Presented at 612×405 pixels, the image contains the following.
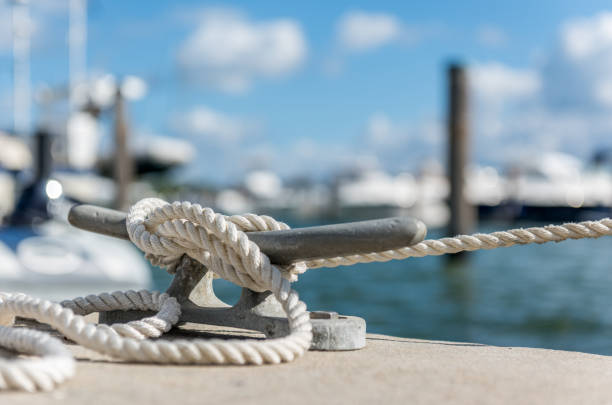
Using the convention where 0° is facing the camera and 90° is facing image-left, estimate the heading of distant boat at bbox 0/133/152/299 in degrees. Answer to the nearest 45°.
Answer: approximately 270°

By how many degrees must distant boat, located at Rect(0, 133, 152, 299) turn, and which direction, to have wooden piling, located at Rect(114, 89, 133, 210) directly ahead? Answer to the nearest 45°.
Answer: approximately 90° to its left

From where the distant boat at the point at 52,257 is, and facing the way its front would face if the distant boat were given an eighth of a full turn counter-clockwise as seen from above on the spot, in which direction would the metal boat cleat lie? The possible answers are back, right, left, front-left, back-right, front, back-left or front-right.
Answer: back-right

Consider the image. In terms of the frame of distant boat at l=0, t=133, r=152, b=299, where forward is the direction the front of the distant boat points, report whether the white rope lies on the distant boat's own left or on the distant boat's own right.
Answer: on the distant boat's own right

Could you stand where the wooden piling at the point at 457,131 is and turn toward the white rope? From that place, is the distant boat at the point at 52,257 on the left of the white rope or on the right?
right
